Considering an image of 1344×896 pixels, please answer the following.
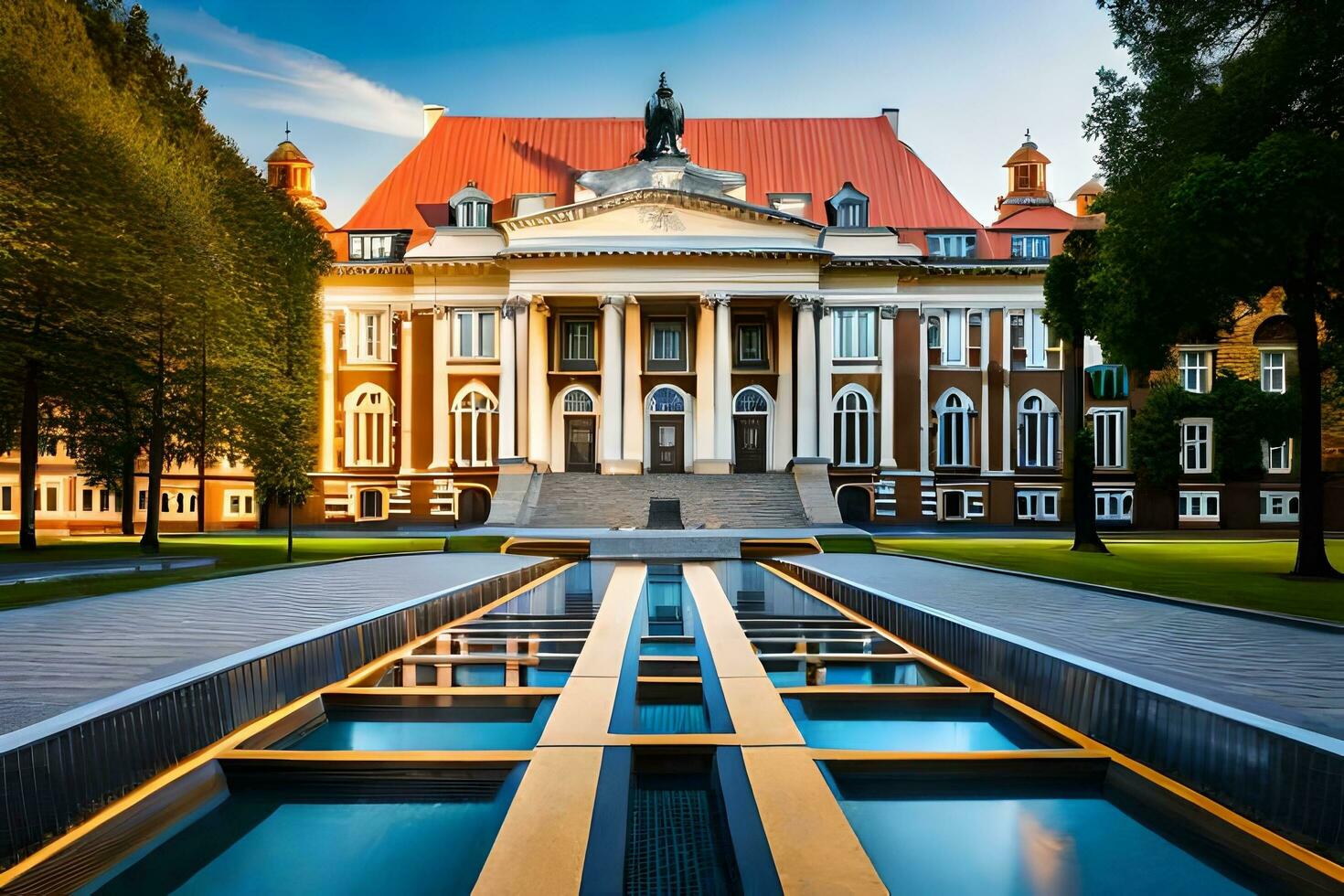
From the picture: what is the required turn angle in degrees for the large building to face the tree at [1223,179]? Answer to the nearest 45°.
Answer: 0° — it already faces it

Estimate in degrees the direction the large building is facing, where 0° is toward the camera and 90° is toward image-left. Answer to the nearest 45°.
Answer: approximately 0°
